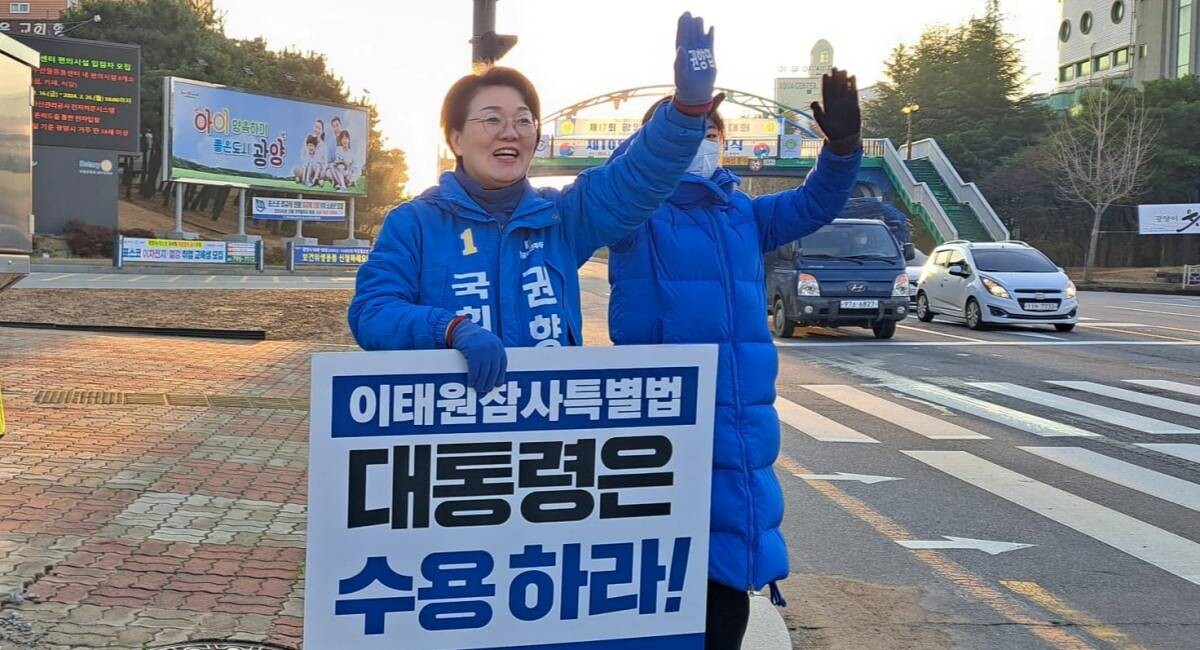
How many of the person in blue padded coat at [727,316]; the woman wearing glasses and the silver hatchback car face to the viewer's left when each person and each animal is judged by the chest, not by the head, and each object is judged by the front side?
0

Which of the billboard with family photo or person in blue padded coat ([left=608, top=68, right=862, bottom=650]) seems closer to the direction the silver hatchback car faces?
the person in blue padded coat

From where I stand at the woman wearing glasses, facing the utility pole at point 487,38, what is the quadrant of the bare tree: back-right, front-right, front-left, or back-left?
front-right

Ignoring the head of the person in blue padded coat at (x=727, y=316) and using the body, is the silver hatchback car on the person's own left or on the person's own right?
on the person's own left

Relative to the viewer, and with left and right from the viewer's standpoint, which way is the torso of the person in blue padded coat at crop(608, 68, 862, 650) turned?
facing the viewer and to the right of the viewer

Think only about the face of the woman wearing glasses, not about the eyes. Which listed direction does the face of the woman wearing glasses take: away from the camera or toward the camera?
toward the camera

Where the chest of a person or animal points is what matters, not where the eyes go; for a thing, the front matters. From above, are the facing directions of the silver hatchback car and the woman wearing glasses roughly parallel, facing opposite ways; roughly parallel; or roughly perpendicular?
roughly parallel

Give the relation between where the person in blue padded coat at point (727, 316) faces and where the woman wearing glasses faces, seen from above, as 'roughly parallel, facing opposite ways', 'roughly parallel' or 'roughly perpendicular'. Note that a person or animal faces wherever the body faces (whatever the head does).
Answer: roughly parallel
